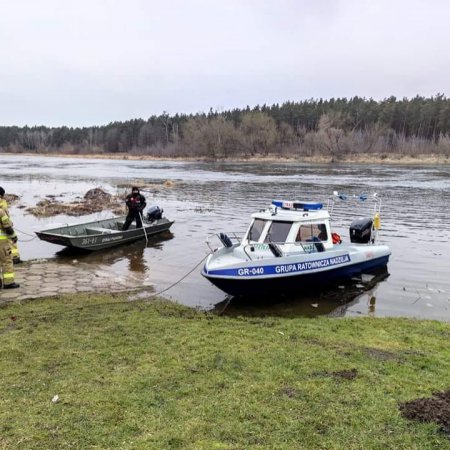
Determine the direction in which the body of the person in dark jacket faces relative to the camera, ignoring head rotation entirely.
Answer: toward the camera

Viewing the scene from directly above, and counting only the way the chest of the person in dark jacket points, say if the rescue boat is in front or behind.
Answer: in front

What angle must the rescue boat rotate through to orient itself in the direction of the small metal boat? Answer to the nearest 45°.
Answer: approximately 90° to its right

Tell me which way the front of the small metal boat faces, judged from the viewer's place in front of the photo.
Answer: facing the viewer and to the left of the viewer

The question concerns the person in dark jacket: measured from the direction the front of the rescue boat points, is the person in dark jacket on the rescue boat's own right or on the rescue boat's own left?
on the rescue boat's own right

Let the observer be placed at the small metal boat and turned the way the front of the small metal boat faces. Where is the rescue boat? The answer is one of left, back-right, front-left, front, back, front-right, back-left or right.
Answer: left
